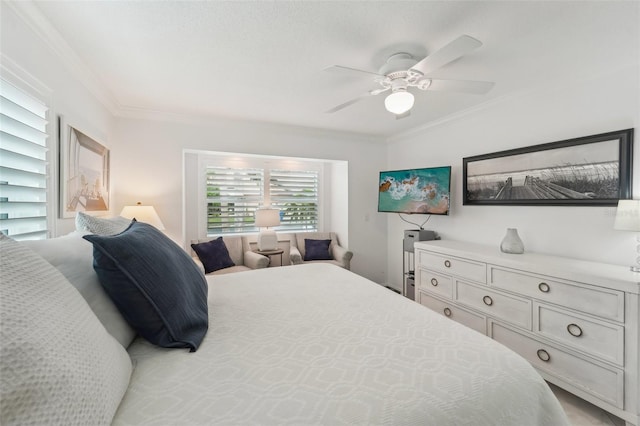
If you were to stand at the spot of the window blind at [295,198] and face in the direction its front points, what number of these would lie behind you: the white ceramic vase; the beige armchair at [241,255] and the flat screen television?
0

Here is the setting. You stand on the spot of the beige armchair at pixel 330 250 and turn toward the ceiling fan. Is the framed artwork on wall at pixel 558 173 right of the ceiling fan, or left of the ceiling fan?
left

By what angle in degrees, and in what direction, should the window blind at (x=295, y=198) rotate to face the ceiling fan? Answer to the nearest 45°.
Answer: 0° — it already faces it

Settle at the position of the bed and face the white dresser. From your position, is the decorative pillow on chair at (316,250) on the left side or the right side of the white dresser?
left

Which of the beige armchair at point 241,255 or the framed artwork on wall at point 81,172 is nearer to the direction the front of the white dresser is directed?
the framed artwork on wall

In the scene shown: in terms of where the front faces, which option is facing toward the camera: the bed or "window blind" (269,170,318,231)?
the window blind

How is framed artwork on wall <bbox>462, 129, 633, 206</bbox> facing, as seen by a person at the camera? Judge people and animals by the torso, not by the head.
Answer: facing the viewer and to the left of the viewer

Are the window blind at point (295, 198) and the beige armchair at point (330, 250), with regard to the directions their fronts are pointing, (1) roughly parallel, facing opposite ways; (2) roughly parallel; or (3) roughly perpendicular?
roughly parallel

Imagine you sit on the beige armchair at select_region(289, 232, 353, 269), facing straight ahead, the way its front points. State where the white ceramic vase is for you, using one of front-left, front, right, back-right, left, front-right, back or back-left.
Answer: front-left

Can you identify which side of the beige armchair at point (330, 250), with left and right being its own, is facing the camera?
front

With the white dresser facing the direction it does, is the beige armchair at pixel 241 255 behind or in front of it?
in front
